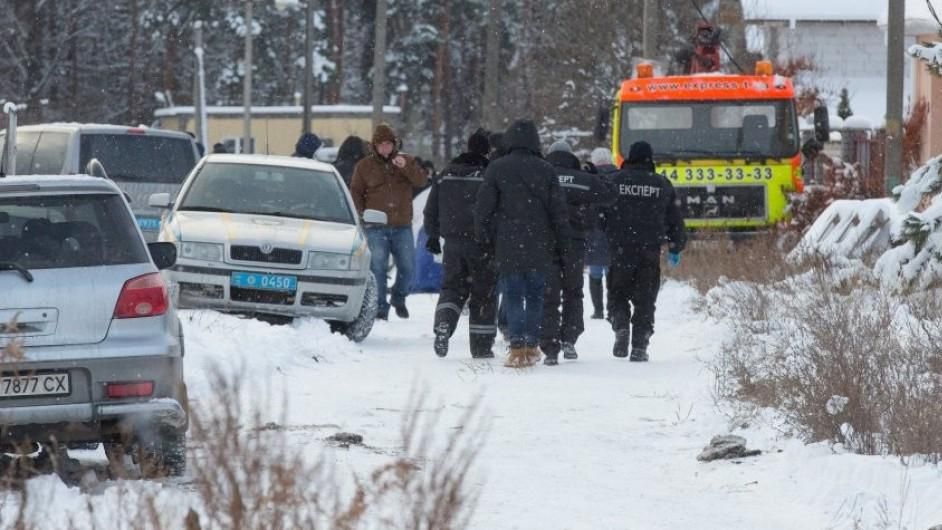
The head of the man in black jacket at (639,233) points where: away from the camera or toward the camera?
away from the camera

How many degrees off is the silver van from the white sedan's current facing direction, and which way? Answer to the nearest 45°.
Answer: approximately 180°

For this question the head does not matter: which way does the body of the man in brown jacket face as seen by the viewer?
toward the camera

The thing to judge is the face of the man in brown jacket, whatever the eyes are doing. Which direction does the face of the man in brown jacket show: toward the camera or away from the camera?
toward the camera

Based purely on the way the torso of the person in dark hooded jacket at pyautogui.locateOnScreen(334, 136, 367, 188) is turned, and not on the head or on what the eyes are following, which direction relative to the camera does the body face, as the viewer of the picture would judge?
away from the camera

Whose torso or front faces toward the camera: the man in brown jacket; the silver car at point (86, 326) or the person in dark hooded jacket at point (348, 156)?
the man in brown jacket

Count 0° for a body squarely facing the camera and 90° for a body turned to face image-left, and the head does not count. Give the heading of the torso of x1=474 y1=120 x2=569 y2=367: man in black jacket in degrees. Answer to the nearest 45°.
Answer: approximately 180°

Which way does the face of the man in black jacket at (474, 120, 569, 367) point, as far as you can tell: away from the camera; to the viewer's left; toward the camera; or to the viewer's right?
away from the camera

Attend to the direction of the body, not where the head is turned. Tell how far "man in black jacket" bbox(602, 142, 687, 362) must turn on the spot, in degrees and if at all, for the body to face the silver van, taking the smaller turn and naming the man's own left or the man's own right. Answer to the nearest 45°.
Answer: approximately 45° to the man's own left

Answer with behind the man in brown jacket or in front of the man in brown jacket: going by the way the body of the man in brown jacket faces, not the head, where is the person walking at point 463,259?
in front

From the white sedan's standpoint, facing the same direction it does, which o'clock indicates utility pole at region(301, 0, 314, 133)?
The utility pole is roughly at 6 o'clock from the white sedan.

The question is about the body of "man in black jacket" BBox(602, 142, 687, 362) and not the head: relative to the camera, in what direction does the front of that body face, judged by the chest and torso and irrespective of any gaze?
away from the camera

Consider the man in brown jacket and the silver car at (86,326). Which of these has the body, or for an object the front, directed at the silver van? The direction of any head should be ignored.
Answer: the silver car

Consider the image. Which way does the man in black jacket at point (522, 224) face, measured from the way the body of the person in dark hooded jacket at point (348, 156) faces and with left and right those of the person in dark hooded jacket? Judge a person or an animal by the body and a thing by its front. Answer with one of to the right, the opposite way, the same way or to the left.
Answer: the same way

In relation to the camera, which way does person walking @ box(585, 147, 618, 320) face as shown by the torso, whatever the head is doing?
away from the camera

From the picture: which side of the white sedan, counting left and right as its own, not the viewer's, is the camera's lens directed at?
front

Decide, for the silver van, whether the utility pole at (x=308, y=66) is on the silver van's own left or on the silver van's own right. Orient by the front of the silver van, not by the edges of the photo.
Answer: on the silver van's own right

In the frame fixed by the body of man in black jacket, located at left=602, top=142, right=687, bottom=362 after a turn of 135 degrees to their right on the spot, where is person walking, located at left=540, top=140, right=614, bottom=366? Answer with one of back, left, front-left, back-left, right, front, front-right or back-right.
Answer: right

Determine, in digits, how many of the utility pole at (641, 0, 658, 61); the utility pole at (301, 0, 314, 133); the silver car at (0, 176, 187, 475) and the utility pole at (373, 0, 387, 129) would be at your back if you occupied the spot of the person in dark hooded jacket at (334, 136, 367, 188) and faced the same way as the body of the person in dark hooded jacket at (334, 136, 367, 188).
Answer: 1

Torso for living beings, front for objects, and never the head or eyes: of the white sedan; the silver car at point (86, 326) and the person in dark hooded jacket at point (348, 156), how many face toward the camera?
1
